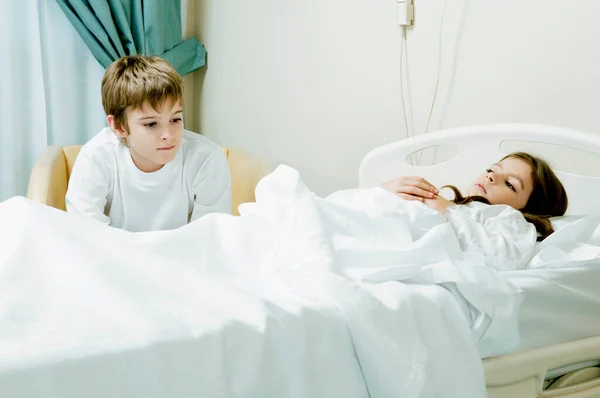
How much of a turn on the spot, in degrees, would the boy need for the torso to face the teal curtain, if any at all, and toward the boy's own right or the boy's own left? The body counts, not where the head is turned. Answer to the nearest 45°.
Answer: approximately 180°

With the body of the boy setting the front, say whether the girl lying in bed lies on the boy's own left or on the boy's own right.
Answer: on the boy's own left

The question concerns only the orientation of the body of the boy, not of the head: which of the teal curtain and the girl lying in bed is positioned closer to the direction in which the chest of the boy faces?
the girl lying in bed

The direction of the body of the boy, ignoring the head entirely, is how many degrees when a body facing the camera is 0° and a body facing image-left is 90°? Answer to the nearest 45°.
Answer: approximately 0°

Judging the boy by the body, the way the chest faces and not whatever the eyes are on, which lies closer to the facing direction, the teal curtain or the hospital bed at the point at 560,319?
the hospital bed
